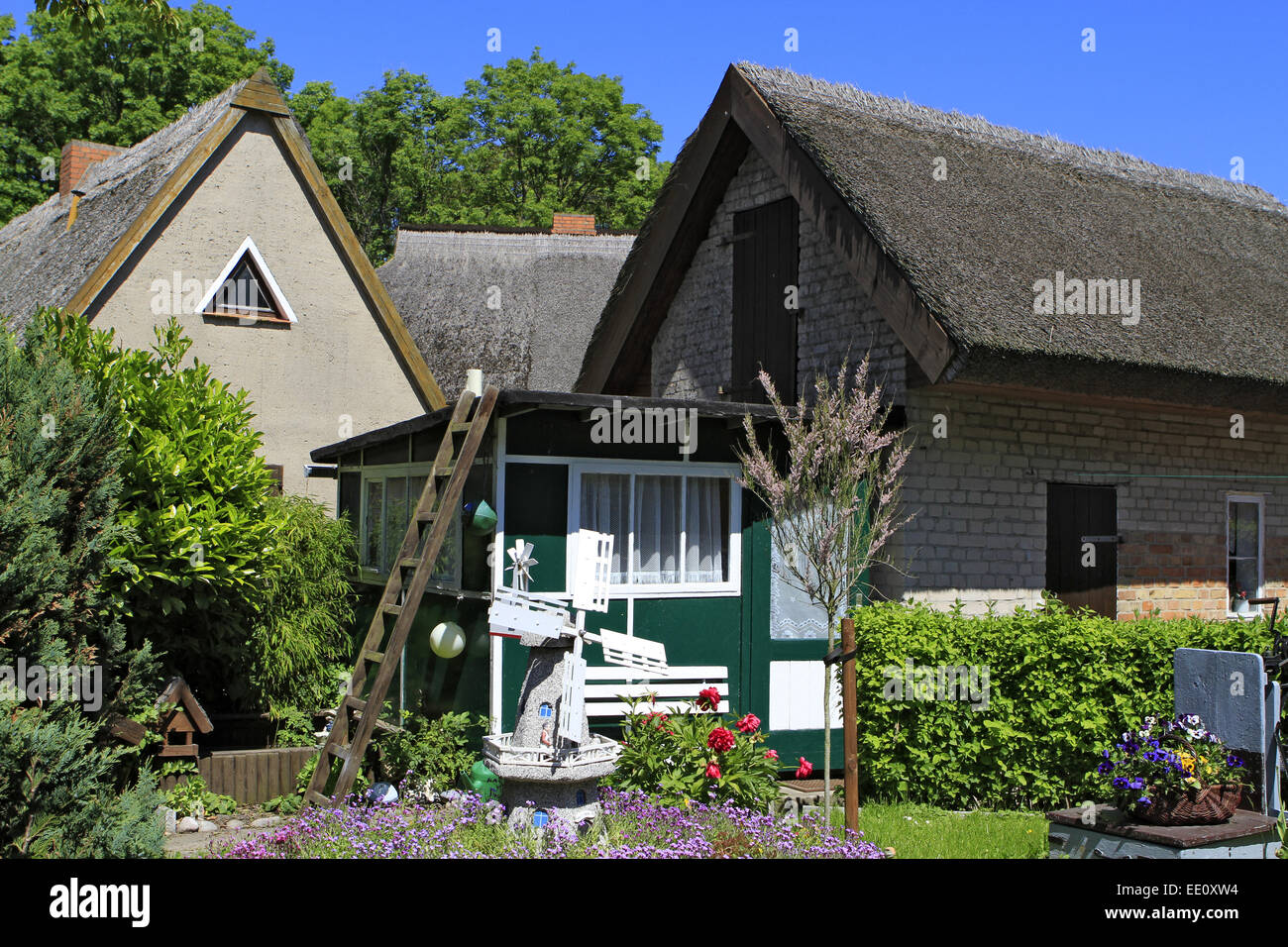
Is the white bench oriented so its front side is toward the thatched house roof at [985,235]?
no

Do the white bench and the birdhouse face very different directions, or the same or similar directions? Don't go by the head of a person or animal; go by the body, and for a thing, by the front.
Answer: same or similar directions

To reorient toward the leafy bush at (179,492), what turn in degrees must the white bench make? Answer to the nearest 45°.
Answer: approximately 90° to its right

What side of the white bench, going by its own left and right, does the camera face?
front

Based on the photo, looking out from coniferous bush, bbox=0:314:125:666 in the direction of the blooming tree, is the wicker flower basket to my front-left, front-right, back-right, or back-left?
front-right

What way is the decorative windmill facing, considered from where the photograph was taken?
facing the viewer and to the right of the viewer

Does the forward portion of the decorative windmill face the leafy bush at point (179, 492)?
no

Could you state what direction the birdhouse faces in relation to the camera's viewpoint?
facing the viewer

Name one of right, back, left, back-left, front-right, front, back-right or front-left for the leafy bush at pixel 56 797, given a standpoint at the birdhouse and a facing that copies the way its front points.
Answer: front

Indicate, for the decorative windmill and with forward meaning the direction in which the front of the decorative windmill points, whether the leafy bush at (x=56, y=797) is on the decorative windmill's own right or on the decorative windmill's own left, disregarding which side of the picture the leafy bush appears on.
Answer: on the decorative windmill's own right

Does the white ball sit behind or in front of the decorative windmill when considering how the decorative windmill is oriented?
behind

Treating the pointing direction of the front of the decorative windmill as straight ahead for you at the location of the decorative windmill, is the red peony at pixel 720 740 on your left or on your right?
on your left

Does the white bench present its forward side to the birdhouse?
no
